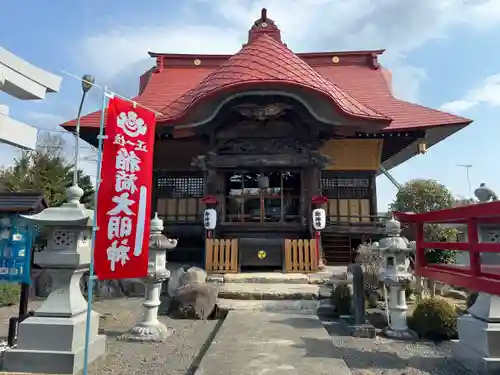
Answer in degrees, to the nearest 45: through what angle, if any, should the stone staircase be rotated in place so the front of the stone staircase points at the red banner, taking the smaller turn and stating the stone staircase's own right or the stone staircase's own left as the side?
0° — it already faces it

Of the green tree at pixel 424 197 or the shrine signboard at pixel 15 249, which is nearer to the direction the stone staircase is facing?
the shrine signboard

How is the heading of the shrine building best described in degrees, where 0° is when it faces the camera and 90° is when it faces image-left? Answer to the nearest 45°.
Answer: approximately 0°

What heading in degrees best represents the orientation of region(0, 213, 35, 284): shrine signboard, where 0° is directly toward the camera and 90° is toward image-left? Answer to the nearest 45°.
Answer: approximately 0°

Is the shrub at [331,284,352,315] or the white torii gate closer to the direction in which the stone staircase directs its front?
the white torii gate

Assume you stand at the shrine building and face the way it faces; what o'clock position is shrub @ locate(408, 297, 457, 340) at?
The shrub is roughly at 11 o'clock from the shrine building.

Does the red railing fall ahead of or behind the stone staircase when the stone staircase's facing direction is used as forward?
ahead

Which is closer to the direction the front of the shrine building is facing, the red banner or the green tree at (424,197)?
the red banner

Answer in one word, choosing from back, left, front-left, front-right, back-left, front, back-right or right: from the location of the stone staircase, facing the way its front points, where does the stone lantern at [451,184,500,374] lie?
front-left

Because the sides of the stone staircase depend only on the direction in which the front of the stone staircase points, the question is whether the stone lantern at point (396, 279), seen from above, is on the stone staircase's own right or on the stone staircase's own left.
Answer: on the stone staircase's own left

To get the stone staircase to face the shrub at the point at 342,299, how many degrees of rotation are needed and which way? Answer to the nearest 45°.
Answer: approximately 45° to its left

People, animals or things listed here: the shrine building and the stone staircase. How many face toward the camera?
2

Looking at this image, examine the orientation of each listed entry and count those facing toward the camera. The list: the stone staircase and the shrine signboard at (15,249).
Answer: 2

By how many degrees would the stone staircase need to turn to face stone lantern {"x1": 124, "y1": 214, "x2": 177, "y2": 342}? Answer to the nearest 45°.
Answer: approximately 45° to its right
